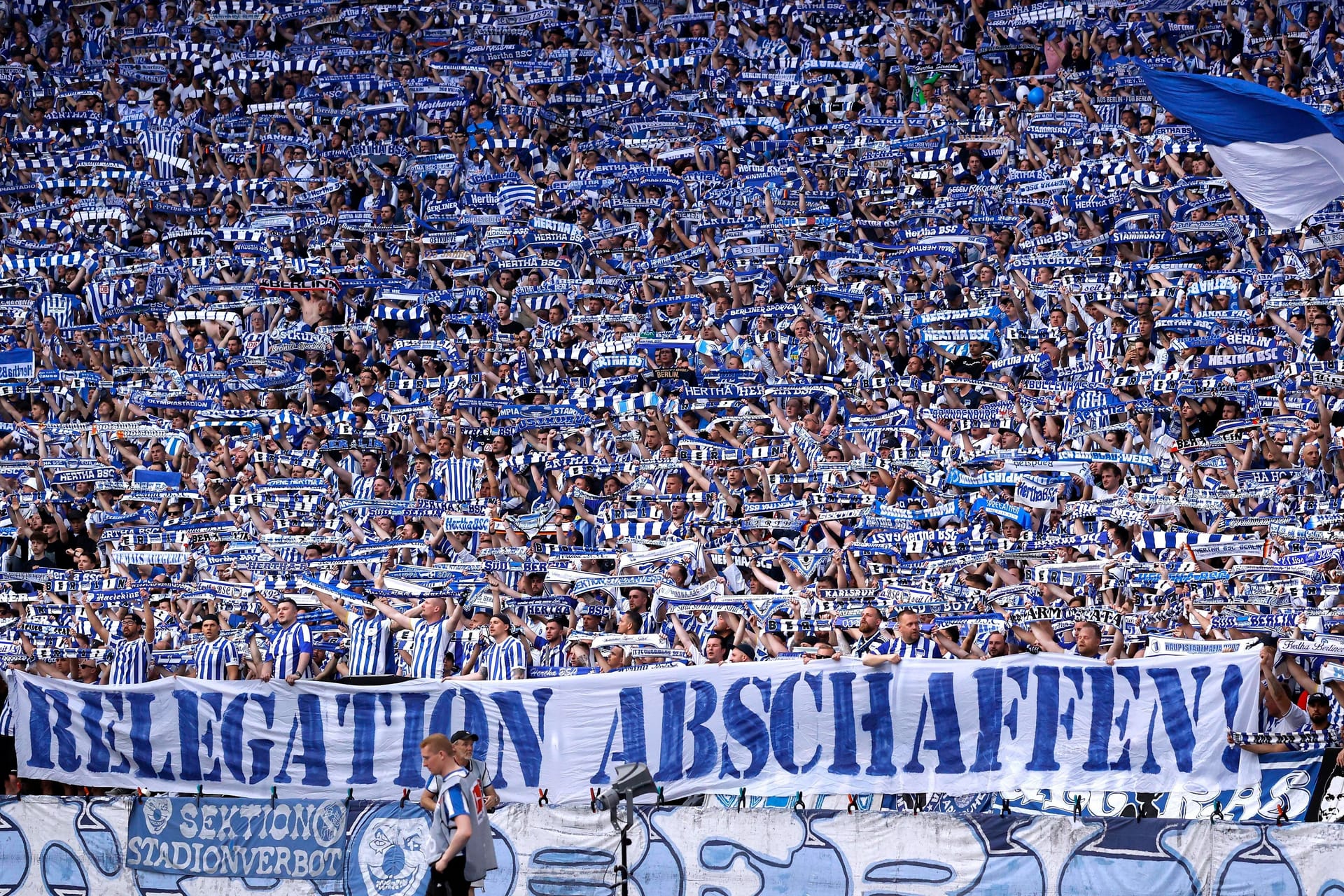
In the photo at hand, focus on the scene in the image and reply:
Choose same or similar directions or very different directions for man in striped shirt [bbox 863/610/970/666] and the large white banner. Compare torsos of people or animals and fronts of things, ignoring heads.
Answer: same or similar directions

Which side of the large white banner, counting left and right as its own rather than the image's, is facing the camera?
front

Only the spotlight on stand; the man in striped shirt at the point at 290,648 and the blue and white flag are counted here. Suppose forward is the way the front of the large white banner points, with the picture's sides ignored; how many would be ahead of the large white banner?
1

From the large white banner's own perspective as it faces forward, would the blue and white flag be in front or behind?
behind

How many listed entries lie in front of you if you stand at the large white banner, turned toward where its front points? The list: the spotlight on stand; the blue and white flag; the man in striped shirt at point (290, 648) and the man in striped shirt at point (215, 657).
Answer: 1

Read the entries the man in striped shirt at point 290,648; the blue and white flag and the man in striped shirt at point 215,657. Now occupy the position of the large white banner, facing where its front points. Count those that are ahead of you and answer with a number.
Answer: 0

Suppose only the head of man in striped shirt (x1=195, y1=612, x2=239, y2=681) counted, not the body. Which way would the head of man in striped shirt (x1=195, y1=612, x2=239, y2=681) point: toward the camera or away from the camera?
toward the camera

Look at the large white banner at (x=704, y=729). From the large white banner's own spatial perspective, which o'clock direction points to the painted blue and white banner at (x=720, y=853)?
The painted blue and white banner is roughly at 12 o'clock from the large white banner.

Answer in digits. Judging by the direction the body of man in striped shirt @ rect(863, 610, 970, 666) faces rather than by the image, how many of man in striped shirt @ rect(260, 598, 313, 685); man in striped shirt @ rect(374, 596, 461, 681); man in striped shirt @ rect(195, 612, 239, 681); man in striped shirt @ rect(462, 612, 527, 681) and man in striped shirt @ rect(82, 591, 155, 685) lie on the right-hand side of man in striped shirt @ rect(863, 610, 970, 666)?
5

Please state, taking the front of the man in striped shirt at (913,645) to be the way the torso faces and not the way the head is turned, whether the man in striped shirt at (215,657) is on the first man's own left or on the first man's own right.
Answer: on the first man's own right

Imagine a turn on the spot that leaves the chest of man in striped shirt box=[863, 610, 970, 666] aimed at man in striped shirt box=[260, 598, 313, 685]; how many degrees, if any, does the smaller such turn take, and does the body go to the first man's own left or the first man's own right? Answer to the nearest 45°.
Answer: approximately 90° to the first man's own right

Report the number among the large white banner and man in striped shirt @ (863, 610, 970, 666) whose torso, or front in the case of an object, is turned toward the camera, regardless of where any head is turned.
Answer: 2
